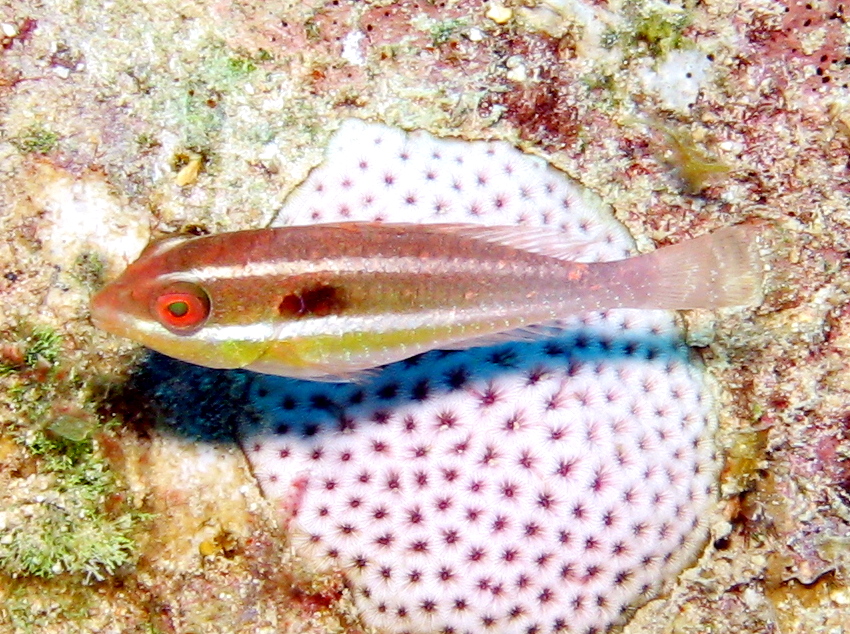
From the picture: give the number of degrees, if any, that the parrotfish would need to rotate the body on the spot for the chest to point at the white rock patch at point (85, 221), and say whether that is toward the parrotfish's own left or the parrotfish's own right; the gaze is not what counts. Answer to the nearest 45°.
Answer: approximately 45° to the parrotfish's own right

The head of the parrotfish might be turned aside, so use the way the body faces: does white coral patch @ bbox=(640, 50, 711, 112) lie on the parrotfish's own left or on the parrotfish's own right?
on the parrotfish's own right

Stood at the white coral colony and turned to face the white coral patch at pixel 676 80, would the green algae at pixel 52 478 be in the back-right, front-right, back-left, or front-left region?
back-left

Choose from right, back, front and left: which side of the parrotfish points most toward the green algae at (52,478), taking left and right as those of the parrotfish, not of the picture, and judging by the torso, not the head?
front

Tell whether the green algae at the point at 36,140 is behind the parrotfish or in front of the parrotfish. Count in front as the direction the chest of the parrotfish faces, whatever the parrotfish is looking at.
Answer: in front

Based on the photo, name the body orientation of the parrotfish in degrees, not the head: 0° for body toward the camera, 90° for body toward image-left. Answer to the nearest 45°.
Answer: approximately 90°

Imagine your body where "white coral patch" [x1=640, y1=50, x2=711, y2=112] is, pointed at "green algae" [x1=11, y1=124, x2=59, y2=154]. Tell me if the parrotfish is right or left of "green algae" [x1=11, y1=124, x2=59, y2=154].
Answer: left
